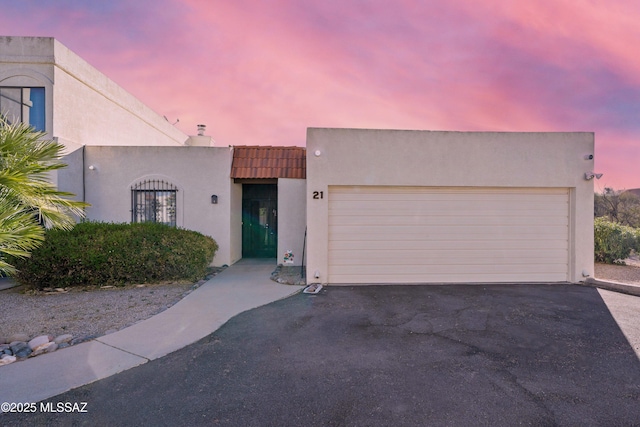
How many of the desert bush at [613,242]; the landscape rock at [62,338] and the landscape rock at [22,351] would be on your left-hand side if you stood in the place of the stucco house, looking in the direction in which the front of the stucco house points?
1

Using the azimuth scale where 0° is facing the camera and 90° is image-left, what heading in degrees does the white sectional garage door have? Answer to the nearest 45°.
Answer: approximately 0°

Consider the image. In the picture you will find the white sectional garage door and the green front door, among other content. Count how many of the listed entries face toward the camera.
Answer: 2

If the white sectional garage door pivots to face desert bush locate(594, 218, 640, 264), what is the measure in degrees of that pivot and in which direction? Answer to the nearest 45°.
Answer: approximately 135° to its left

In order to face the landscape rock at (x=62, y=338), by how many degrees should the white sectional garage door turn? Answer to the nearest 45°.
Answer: approximately 45° to its right

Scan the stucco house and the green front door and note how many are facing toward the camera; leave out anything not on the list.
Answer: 2

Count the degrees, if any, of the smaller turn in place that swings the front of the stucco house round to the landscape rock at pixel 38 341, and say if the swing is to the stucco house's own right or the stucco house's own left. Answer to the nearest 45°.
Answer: approximately 45° to the stucco house's own right

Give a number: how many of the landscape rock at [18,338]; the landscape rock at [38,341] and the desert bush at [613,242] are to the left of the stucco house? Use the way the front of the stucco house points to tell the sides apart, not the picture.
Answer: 1

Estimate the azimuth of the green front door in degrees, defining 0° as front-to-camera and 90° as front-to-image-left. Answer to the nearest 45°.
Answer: approximately 0°

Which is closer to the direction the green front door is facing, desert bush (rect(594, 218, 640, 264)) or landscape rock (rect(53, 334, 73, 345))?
the landscape rock

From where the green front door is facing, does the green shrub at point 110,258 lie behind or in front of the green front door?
in front

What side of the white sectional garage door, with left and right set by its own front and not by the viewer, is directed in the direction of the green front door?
right

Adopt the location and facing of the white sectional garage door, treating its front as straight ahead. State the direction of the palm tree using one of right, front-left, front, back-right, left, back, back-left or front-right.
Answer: front-right

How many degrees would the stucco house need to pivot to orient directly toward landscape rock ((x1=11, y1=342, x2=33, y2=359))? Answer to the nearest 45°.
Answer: approximately 45° to its right
